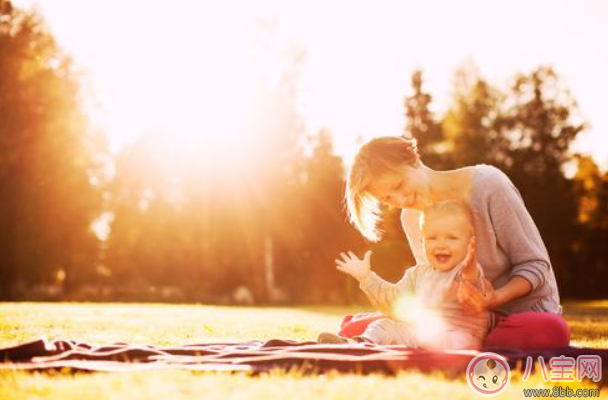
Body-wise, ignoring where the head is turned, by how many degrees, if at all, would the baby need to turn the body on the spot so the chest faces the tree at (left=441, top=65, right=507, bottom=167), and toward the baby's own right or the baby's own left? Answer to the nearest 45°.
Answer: approximately 135° to the baby's own right

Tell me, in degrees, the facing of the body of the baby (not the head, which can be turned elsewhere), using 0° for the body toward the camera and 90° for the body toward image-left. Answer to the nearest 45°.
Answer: approximately 45°

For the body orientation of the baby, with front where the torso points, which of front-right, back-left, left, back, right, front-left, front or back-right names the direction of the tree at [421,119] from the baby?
back-right

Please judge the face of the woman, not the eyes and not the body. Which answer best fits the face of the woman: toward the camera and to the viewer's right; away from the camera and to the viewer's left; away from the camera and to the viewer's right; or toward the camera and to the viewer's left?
toward the camera and to the viewer's left
